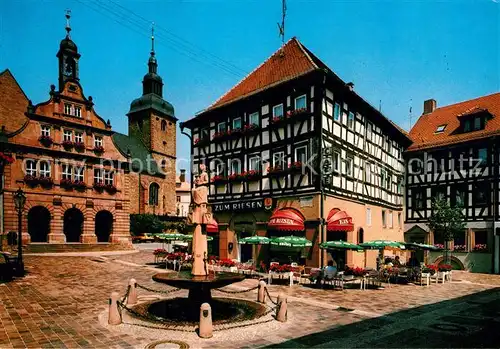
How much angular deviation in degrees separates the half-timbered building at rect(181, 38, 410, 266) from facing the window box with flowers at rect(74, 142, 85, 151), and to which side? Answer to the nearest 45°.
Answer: approximately 90° to its right

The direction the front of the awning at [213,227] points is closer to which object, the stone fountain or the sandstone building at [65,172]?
the stone fountain

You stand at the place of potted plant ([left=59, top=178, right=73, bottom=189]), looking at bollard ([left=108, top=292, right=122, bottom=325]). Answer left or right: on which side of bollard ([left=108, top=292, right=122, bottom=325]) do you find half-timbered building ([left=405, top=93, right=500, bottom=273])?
left

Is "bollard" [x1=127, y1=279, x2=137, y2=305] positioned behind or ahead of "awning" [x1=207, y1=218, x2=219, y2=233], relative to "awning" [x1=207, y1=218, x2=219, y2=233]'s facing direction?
ahead

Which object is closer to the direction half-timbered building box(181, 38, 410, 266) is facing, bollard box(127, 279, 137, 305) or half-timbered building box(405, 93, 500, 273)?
the bollard

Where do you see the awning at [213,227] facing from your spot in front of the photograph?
facing the viewer and to the left of the viewer

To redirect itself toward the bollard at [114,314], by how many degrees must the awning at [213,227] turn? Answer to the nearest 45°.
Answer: approximately 45° to its left

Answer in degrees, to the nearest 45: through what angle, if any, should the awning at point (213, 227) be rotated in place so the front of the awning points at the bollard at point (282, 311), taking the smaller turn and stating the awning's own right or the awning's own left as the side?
approximately 45° to the awning's own left

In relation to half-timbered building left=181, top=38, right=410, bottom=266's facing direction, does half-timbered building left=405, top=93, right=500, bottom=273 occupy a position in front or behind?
behind

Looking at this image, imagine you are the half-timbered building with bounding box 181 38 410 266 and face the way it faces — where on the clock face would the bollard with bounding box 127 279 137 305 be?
The bollard is roughly at 11 o'clock from the half-timbered building.

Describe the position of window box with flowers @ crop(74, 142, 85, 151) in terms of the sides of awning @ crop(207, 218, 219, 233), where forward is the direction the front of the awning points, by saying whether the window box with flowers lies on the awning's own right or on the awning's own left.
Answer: on the awning's own right

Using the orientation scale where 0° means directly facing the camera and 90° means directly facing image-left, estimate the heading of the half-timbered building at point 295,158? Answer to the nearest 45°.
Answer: approximately 45°

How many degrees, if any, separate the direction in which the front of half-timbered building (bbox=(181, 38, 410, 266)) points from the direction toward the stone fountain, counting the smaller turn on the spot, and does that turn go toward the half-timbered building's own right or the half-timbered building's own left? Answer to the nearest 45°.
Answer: approximately 45° to the half-timbered building's own left
